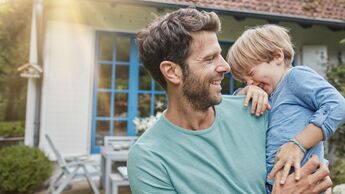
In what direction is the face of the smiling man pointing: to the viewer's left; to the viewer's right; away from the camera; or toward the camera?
to the viewer's right

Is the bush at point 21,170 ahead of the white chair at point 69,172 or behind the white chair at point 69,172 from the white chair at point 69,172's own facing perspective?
behind

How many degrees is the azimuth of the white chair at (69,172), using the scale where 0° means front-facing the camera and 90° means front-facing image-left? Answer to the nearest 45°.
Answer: approximately 270°

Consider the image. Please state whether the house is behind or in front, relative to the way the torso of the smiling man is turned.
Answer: behind
